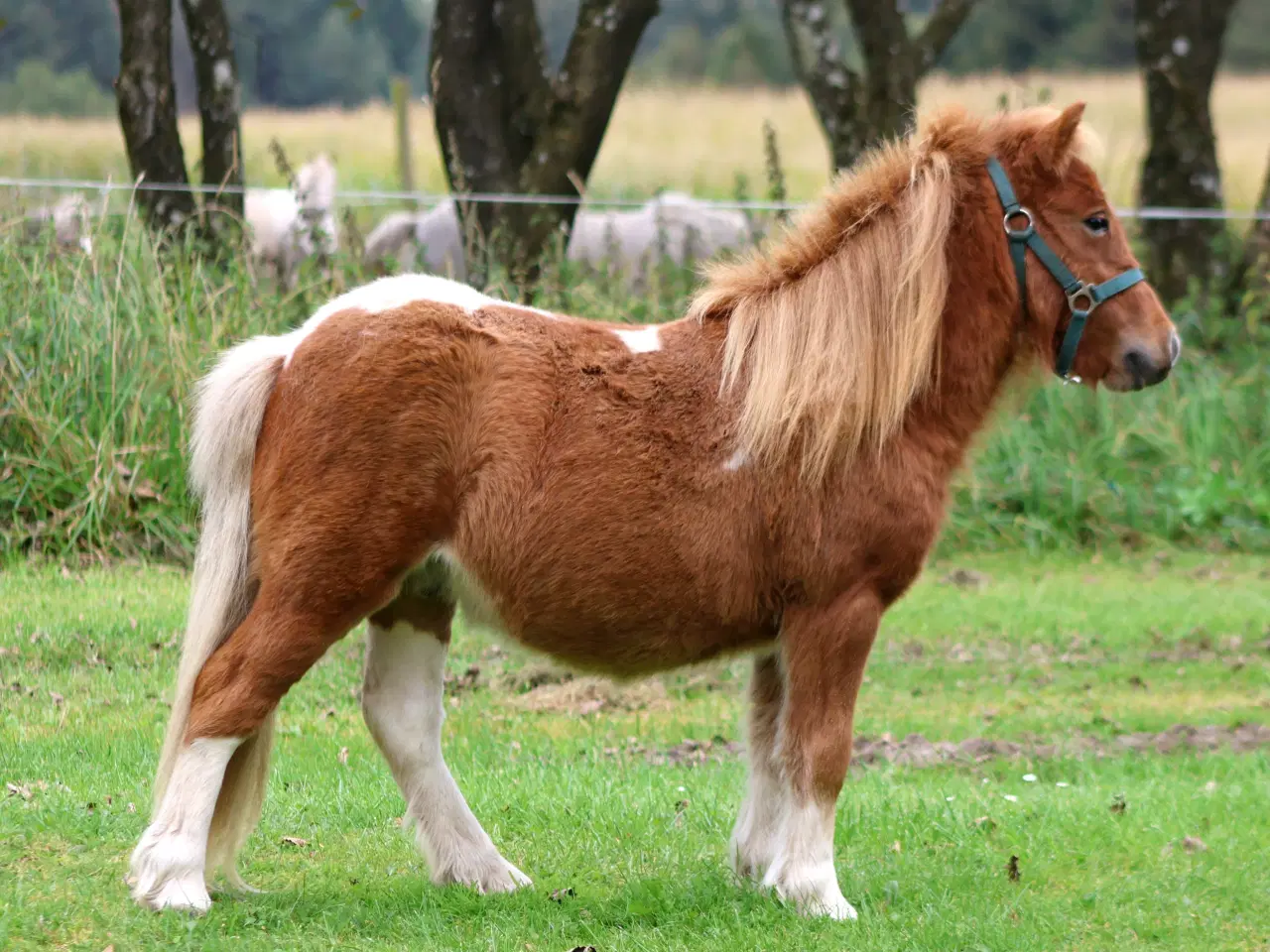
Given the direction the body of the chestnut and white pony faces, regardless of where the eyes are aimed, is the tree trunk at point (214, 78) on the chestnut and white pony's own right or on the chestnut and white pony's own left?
on the chestnut and white pony's own left

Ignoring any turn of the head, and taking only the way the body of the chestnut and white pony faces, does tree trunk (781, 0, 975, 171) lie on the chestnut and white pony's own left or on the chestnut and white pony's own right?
on the chestnut and white pony's own left

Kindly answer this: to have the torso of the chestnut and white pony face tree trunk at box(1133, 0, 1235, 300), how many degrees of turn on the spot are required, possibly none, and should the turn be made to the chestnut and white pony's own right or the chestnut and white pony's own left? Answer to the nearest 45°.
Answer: approximately 45° to the chestnut and white pony's own left

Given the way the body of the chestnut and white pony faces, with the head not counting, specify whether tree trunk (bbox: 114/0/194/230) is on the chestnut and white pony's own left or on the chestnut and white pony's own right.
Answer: on the chestnut and white pony's own left

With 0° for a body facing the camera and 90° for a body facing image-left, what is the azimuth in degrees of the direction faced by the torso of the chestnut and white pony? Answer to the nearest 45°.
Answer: approximately 270°

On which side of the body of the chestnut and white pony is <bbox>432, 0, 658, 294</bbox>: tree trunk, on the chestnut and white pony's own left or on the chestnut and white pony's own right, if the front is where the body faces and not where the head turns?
on the chestnut and white pony's own left
